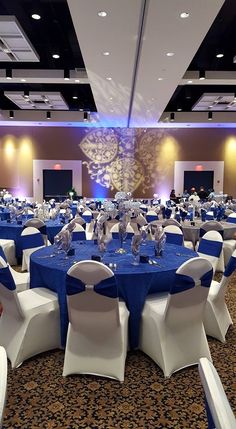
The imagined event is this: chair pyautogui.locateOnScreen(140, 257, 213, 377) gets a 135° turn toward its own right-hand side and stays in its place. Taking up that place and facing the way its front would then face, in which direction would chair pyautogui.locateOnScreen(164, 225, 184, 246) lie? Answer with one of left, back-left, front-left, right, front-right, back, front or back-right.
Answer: left

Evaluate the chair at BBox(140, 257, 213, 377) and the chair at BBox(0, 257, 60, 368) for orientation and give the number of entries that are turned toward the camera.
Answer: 0

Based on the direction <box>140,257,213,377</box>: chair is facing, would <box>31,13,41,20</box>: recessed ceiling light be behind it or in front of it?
in front

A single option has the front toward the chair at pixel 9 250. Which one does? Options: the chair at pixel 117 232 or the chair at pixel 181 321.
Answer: the chair at pixel 181 321

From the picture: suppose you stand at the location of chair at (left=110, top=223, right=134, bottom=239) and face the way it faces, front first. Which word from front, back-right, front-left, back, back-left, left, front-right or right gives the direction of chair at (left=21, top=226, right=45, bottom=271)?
front-right

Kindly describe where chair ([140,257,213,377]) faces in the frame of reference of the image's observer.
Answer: facing away from the viewer and to the left of the viewer

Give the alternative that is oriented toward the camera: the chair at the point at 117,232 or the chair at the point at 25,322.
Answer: the chair at the point at 117,232

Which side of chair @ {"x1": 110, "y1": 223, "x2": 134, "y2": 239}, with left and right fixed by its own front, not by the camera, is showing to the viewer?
front

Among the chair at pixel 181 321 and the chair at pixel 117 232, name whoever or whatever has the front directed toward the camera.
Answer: the chair at pixel 117 232

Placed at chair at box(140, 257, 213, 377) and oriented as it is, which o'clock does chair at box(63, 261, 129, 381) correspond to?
chair at box(63, 261, 129, 381) is roughly at 10 o'clock from chair at box(140, 257, 213, 377).

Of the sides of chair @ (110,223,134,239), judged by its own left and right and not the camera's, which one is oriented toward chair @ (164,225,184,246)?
left

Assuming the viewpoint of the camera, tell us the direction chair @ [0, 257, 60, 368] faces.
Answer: facing away from the viewer and to the right of the viewer

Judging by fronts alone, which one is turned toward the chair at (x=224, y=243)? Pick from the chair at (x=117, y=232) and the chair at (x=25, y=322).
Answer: the chair at (x=25, y=322)

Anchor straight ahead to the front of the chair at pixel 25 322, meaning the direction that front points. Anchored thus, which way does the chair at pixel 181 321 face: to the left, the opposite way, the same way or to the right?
to the left

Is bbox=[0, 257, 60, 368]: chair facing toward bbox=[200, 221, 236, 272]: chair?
yes

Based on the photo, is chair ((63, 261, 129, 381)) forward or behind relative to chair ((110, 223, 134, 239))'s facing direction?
forward
